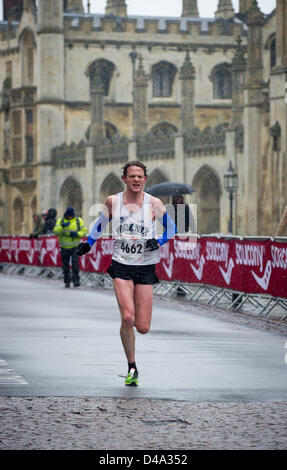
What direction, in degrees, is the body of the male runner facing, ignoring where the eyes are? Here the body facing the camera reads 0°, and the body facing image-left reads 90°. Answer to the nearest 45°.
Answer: approximately 0°

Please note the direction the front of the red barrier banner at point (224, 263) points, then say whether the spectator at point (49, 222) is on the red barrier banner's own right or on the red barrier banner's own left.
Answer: on the red barrier banner's own right

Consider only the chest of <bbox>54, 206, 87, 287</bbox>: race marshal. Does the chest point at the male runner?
yes

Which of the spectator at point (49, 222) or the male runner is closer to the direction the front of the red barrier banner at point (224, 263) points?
the male runner

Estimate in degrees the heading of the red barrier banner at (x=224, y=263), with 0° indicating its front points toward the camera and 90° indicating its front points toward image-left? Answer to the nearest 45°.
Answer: approximately 45°

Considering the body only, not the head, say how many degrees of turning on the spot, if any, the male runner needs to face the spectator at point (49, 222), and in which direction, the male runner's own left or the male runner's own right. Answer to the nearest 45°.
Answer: approximately 180°

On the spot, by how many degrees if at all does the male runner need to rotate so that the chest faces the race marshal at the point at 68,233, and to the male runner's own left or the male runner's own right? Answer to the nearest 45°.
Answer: approximately 180°

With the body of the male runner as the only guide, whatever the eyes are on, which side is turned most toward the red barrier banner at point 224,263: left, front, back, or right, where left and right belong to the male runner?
back
